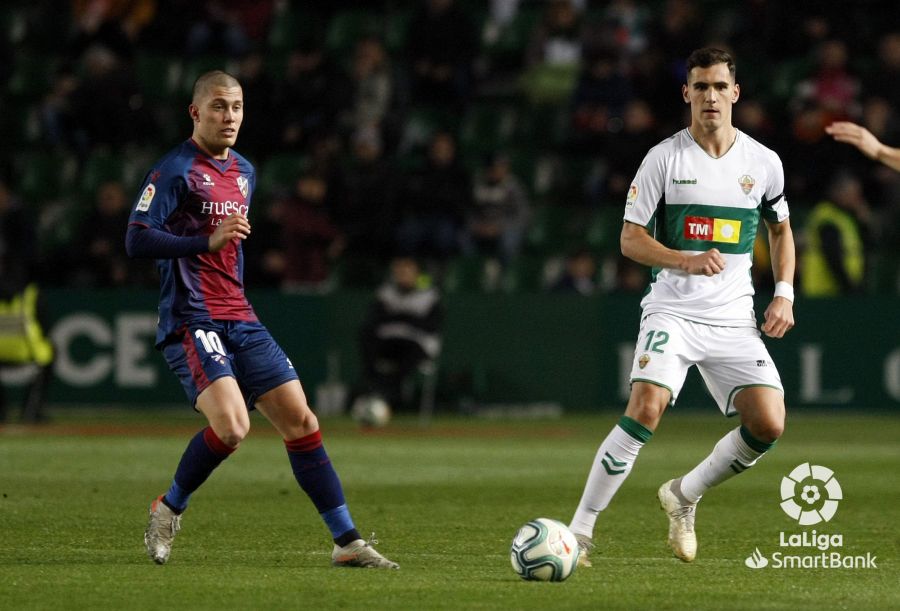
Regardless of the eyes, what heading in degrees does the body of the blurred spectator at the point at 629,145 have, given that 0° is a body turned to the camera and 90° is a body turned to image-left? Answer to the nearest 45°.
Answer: approximately 45°

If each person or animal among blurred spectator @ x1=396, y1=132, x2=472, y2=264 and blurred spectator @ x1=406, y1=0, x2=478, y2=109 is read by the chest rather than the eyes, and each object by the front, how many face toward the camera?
2

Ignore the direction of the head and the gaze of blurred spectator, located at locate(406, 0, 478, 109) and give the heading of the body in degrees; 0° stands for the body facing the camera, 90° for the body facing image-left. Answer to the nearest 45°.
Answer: approximately 0°

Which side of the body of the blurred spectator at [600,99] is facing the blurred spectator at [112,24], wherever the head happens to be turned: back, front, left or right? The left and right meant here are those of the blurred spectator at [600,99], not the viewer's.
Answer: right

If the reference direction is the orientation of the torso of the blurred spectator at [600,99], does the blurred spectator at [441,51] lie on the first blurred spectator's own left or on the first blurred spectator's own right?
on the first blurred spectator's own right

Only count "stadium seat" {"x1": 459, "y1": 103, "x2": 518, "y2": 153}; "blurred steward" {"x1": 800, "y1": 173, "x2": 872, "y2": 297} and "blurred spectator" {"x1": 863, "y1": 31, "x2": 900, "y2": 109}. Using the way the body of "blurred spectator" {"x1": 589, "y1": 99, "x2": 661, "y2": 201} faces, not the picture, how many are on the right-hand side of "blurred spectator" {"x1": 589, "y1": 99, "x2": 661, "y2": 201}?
1
